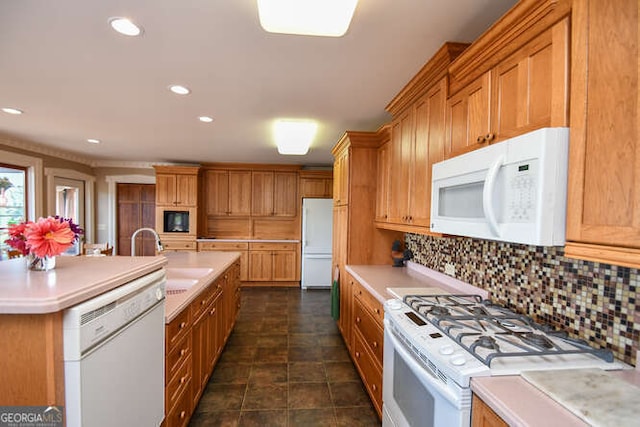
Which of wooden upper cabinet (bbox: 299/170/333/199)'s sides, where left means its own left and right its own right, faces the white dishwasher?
front

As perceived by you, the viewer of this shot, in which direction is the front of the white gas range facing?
facing the viewer and to the left of the viewer

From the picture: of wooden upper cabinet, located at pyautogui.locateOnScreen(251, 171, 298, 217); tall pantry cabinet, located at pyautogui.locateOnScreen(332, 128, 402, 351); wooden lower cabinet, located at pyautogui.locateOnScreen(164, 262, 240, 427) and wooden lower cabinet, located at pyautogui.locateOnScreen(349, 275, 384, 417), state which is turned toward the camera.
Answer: the wooden upper cabinet

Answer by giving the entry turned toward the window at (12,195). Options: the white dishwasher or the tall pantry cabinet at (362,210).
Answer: the tall pantry cabinet

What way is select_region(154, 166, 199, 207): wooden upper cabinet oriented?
toward the camera

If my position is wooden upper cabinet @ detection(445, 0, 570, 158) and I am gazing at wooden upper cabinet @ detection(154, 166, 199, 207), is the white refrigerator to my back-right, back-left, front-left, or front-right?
front-right

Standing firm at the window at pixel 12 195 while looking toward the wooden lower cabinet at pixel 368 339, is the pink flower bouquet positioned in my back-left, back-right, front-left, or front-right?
front-right

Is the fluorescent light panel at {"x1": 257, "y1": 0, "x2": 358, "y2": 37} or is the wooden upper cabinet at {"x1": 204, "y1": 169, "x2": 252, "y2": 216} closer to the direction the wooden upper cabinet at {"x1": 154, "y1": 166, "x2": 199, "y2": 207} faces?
the fluorescent light panel

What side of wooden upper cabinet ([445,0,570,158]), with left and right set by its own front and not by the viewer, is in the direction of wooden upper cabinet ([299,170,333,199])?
right

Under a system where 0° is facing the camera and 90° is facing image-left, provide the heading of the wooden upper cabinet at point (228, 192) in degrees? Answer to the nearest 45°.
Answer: approximately 0°

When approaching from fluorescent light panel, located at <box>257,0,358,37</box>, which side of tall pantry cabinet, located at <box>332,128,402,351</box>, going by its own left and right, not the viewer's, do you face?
left
